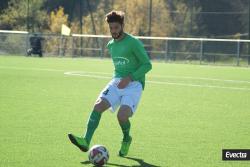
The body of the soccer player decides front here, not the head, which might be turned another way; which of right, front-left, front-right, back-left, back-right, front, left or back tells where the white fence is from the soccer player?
back-right

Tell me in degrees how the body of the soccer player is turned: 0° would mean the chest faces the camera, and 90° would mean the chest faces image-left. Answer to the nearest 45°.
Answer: approximately 45°
